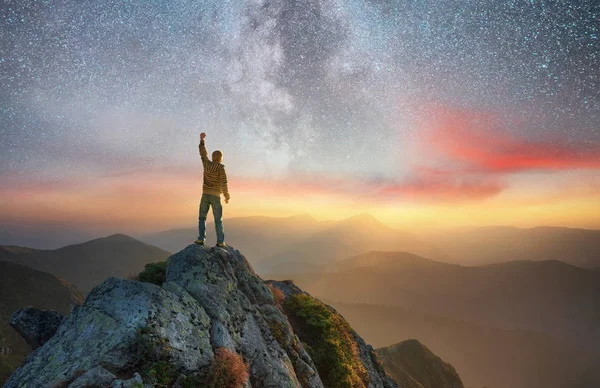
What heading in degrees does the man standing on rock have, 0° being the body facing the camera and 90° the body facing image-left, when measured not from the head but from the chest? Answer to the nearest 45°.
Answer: approximately 180°

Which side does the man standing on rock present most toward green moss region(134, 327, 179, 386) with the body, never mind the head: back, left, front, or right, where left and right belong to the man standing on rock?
back

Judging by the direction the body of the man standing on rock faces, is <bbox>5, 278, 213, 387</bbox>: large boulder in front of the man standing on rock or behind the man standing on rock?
behind

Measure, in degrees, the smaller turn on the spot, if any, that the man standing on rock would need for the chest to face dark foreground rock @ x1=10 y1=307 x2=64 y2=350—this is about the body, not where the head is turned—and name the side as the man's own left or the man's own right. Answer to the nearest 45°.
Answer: approximately 90° to the man's own left
